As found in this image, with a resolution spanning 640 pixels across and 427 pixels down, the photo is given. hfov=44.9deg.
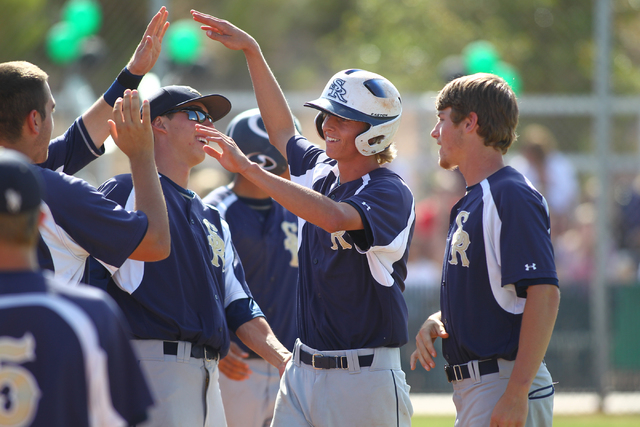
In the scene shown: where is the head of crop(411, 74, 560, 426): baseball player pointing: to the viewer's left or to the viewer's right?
to the viewer's left

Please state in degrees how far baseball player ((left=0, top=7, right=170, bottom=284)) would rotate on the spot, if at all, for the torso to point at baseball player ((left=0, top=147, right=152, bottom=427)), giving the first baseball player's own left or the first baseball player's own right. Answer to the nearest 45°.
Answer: approximately 135° to the first baseball player's own right

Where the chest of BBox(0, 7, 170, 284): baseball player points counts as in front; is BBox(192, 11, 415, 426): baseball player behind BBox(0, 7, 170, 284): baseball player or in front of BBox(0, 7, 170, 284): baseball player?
in front

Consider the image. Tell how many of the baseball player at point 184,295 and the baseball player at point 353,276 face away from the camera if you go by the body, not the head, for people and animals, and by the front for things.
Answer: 0

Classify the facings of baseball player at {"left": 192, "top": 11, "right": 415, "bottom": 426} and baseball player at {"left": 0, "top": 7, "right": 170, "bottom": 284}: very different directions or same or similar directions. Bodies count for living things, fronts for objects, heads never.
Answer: very different directions

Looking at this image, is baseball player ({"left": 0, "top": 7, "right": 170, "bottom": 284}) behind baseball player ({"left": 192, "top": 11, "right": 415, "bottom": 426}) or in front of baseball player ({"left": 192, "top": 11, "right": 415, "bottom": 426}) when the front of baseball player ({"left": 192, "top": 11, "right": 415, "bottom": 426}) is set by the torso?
in front

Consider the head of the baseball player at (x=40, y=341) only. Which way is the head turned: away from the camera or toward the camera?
away from the camera

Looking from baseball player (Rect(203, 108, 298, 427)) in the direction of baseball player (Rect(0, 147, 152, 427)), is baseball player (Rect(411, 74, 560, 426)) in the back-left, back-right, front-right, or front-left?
front-left

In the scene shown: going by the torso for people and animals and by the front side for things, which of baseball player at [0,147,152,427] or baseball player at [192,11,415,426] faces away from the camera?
baseball player at [0,147,152,427]

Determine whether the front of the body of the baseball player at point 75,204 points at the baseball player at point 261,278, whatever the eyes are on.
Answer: yes

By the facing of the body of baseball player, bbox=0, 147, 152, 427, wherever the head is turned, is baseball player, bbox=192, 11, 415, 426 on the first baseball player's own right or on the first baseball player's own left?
on the first baseball player's own right

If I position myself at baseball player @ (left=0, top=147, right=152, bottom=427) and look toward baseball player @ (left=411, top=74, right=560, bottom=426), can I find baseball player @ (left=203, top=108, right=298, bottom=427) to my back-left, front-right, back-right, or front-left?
front-left

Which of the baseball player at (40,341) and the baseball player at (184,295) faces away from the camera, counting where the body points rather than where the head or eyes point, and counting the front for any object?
the baseball player at (40,341)

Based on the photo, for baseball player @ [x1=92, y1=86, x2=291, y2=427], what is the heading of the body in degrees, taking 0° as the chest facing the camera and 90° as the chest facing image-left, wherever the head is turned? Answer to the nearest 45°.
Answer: approximately 315°

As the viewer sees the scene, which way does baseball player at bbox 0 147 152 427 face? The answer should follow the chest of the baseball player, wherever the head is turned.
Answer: away from the camera

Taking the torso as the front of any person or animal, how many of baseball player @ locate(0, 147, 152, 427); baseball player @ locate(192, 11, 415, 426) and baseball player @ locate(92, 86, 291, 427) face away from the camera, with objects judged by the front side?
1

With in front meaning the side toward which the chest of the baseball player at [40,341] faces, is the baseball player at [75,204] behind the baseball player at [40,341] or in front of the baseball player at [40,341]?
in front

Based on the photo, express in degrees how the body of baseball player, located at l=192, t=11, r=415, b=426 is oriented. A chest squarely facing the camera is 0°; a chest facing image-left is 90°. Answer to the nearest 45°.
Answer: approximately 45°

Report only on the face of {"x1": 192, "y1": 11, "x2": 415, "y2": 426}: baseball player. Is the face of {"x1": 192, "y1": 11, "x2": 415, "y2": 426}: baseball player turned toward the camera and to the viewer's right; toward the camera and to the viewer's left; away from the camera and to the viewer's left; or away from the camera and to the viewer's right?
toward the camera and to the viewer's left
